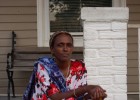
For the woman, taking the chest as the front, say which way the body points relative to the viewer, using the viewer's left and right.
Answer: facing the viewer and to the right of the viewer

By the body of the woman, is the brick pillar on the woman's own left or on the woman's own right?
on the woman's own left

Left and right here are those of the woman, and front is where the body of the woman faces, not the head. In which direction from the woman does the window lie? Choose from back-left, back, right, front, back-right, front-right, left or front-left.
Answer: back-left
